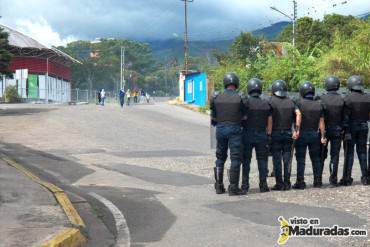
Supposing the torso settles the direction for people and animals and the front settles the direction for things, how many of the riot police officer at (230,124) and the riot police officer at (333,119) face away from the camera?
2

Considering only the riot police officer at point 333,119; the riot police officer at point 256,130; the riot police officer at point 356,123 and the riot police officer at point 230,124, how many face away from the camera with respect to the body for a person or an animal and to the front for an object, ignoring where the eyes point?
4

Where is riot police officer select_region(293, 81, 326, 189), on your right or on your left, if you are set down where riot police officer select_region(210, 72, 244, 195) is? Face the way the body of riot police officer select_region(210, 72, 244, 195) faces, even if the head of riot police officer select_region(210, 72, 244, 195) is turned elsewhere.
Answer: on your right

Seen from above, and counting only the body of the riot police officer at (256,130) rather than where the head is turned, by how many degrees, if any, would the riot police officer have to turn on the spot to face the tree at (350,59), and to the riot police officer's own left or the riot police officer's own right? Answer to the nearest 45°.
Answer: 0° — they already face it

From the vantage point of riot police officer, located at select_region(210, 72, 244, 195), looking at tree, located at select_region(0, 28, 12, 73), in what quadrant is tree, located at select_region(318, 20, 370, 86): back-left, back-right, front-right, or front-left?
front-right

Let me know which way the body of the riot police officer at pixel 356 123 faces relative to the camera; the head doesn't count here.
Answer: away from the camera

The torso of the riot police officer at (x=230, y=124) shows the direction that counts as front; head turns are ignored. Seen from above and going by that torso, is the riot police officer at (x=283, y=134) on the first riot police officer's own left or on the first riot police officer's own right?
on the first riot police officer's own right

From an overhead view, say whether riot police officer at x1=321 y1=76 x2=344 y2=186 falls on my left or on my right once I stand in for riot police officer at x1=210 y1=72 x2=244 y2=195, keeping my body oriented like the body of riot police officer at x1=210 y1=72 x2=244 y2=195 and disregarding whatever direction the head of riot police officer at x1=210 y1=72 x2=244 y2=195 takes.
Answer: on my right

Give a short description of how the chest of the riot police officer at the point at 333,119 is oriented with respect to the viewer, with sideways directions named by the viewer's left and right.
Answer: facing away from the viewer

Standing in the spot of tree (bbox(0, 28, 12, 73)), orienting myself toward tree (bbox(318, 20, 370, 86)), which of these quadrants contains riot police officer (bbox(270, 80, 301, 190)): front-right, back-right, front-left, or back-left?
front-right

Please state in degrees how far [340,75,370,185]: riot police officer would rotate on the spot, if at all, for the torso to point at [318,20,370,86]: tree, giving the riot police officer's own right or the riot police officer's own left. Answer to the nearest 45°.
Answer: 0° — they already face it

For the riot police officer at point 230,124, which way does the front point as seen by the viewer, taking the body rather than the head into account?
away from the camera

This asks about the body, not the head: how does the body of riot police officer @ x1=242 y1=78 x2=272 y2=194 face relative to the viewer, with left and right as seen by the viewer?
facing away from the viewer

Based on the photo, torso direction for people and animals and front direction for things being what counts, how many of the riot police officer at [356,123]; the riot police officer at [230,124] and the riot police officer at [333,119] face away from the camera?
3
